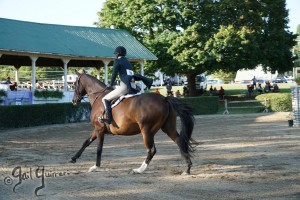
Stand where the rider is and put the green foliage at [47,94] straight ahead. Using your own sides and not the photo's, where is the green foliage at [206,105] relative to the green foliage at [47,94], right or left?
right

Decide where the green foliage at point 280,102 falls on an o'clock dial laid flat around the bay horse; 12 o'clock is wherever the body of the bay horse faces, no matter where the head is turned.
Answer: The green foliage is roughly at 4 o'clock from the bay horse.

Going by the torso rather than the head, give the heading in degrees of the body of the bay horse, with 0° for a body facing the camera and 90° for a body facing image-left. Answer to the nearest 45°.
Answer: approximately 90°

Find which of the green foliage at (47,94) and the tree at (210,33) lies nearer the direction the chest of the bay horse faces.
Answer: the green foliage

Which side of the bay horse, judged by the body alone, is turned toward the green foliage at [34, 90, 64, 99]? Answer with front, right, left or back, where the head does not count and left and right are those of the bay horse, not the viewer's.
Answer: right

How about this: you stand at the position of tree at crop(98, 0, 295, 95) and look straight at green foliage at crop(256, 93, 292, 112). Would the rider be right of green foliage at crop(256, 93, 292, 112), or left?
right

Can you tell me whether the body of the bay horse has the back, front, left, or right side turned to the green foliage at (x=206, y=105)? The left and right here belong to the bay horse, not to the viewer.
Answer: right
